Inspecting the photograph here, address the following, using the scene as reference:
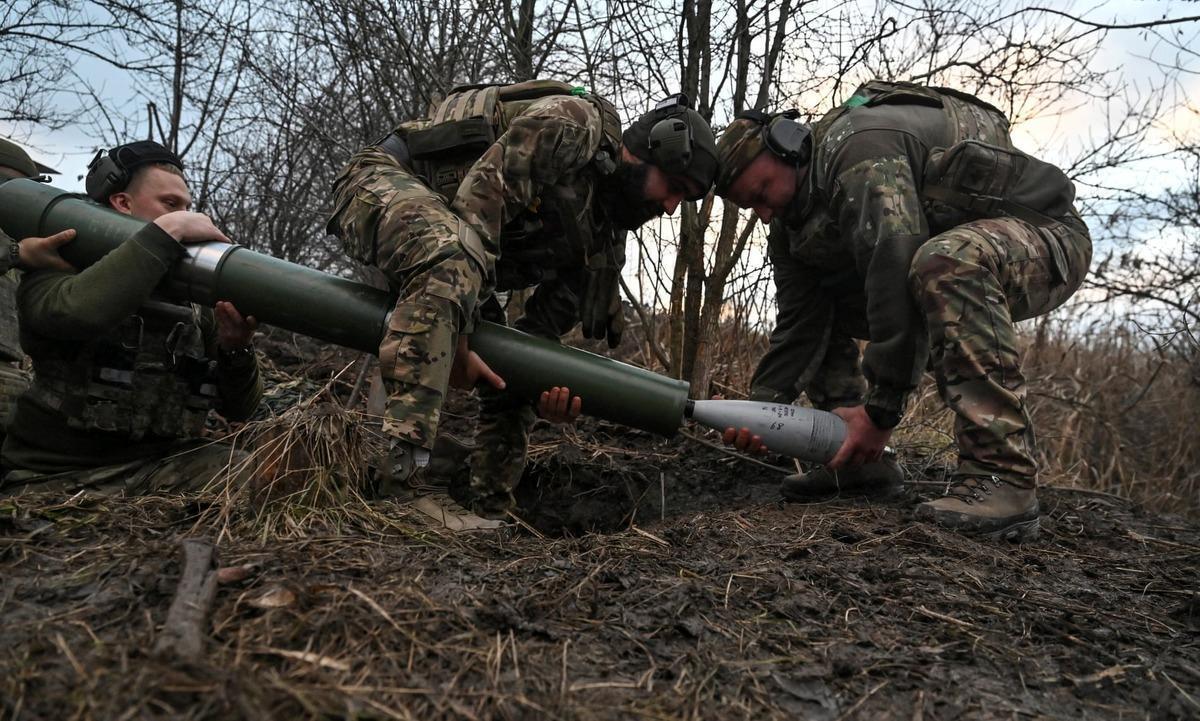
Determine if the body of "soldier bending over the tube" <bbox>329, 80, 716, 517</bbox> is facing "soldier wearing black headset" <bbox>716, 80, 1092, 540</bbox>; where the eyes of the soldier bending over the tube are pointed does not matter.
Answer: yes

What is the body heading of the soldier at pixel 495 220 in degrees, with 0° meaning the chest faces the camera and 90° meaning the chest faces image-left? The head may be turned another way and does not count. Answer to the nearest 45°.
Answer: approximately 270°

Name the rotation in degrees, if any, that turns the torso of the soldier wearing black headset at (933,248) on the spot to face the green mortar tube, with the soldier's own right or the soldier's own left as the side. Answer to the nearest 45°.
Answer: approximately 45° to the soldier's own left

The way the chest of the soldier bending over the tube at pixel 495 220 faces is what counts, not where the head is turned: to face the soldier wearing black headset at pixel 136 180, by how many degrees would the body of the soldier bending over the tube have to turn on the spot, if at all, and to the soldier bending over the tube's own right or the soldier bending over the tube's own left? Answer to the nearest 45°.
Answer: approximately 180°

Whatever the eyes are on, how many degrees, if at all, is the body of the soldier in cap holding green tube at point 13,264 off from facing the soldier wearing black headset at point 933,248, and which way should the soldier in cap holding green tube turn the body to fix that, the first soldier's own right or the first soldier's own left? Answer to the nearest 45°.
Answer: approximately 45° to the first soldier's own right

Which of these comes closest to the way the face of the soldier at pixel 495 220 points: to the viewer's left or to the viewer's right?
to the viewer's right

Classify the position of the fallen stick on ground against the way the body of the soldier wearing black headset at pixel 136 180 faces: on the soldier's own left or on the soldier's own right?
on the soldier's own right

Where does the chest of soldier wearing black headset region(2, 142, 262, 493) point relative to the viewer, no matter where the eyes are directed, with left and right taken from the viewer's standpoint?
facing the viewer and to the right of the viewer

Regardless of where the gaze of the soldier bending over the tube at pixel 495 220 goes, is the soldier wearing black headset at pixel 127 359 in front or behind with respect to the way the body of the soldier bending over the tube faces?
behind

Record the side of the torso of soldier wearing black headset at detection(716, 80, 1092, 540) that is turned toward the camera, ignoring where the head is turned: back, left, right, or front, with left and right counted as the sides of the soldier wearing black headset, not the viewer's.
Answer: left

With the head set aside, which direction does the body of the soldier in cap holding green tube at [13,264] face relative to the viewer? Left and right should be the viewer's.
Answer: facing to the right of the viewer

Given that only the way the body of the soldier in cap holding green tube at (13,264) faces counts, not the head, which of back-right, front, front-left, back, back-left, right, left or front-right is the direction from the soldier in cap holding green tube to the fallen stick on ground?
right

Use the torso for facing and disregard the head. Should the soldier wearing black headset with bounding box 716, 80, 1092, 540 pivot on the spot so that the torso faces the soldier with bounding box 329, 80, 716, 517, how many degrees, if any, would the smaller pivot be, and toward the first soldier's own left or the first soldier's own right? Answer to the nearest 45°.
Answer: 0° — they already face them
